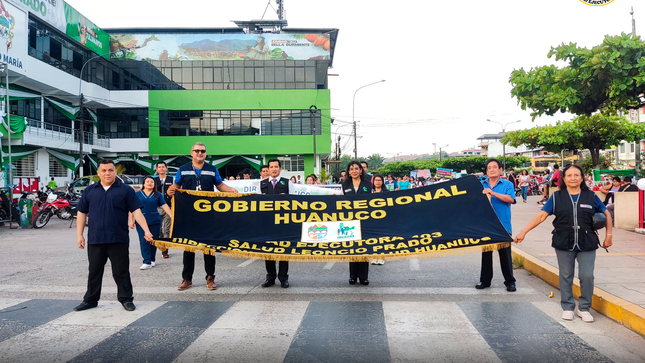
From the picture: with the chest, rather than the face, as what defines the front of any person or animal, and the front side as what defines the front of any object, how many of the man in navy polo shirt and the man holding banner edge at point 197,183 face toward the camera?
2

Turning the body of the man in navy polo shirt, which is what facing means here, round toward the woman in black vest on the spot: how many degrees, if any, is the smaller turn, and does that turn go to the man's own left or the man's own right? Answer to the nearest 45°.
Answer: approximately 45° to the man's own left

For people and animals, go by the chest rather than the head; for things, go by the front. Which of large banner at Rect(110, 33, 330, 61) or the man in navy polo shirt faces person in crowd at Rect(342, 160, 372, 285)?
the large banner

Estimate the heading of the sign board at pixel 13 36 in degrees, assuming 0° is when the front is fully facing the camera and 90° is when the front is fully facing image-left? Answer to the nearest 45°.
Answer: approximately 315°

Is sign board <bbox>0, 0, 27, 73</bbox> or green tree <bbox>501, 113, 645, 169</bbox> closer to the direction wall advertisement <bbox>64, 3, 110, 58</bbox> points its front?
the green tree

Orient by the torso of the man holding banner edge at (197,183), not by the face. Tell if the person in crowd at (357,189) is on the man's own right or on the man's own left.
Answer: on the man's own left

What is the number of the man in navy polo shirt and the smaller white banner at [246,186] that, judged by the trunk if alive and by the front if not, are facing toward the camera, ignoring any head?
2

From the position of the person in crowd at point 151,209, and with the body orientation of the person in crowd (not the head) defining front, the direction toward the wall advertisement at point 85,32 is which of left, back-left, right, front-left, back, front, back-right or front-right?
back

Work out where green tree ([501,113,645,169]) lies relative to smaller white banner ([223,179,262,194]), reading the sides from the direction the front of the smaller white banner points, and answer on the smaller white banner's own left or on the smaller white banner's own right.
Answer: on the smaller white banner's own left

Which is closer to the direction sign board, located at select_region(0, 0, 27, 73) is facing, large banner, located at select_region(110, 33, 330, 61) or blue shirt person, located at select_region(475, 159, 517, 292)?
the blue shirt person

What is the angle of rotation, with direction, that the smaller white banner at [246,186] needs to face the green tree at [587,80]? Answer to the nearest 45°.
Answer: approximately 90° to its left
